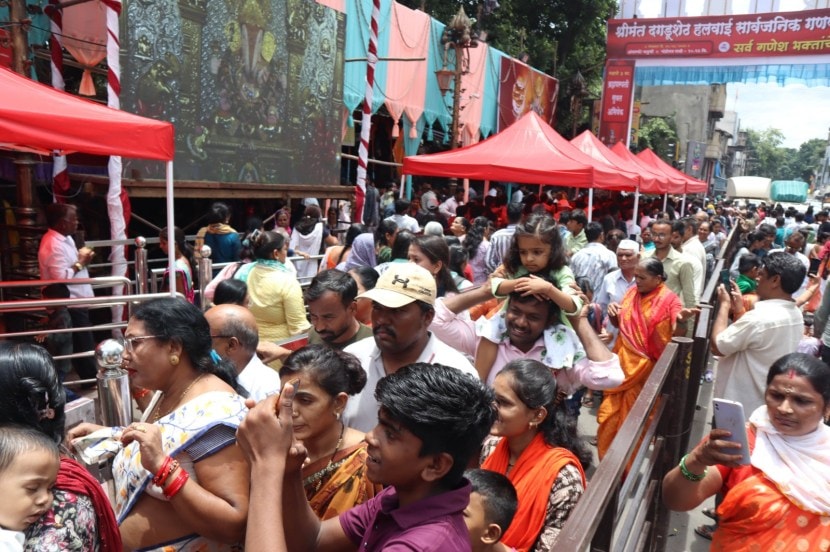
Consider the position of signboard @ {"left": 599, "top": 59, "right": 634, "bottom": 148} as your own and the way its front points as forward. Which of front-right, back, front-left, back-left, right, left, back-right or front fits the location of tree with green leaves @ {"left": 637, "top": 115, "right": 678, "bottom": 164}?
back

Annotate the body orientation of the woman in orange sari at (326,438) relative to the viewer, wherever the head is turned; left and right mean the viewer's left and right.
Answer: facing the viewer and to the left of the viewer

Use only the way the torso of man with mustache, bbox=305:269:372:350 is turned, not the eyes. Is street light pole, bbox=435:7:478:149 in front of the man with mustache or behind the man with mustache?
behind

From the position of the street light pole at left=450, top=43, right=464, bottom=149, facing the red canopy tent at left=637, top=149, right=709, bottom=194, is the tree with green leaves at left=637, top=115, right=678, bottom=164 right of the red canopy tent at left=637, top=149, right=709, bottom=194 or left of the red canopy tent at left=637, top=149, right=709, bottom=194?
left

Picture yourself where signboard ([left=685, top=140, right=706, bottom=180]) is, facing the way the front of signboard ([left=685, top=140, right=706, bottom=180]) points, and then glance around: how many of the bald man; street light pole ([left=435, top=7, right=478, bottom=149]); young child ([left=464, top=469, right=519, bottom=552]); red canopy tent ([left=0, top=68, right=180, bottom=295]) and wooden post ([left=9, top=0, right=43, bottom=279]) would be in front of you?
5

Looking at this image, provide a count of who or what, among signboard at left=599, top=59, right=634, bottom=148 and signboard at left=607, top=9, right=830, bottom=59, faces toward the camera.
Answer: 2

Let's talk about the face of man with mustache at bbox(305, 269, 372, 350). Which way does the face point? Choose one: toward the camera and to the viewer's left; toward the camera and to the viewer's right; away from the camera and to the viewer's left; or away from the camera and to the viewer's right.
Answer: toward the camera and to the viewer's left

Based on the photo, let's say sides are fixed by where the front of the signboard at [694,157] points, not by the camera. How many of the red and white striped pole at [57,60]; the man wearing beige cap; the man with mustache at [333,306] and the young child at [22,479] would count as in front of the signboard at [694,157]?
4

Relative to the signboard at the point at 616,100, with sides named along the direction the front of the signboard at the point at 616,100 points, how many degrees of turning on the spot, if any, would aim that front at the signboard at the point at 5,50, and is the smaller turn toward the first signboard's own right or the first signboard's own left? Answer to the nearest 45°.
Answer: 0° — it already faces it

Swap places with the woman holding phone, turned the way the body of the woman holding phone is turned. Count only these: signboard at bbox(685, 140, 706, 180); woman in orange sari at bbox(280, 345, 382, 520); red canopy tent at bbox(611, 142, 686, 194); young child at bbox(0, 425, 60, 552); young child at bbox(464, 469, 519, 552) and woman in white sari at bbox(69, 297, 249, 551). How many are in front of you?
4
